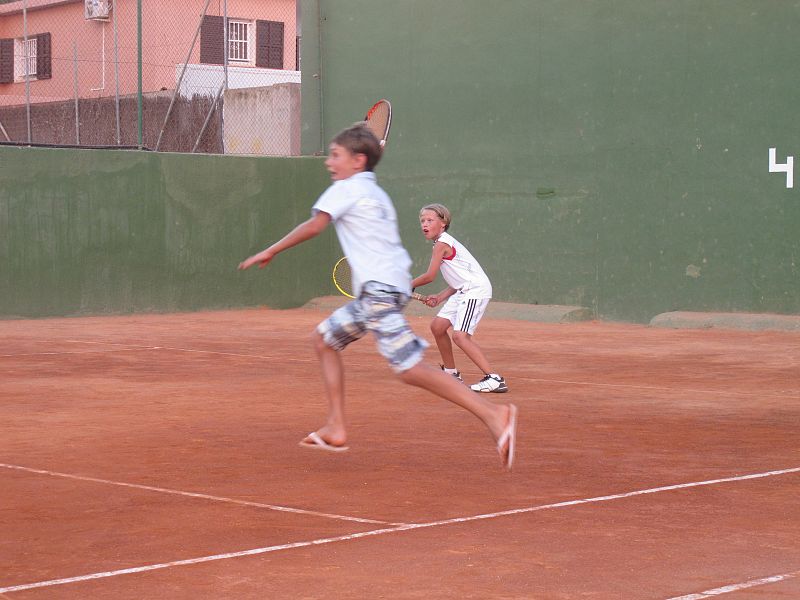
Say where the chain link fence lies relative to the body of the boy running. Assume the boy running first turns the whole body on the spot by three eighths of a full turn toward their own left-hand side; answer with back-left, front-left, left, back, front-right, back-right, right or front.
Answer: back-left

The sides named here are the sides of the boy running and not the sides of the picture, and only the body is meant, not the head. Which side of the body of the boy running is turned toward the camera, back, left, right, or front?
left
